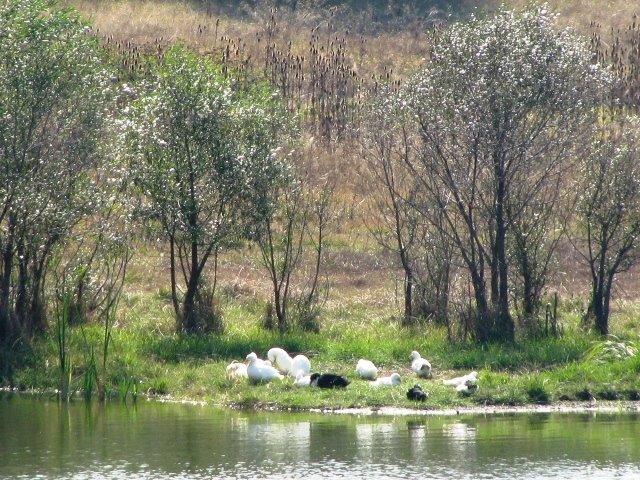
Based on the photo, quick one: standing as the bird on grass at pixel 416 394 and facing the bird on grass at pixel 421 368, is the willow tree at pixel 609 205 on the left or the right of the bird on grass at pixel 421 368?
right

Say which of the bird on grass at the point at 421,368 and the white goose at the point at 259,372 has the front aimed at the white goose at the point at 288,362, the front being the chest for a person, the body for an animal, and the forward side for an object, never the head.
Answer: the bird on grass

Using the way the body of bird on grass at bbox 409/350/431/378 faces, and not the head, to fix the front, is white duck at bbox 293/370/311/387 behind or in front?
in front

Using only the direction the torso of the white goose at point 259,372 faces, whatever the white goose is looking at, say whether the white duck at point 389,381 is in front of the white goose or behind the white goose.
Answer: behind

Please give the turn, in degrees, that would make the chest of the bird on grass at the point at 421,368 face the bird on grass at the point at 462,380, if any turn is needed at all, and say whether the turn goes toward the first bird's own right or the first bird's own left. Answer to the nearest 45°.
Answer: approximately 135° to the first bird's own left

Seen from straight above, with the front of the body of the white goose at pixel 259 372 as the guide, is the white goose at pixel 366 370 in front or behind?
behind

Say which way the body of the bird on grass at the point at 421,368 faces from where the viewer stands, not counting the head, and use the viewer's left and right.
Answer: facing to the left of the viewer

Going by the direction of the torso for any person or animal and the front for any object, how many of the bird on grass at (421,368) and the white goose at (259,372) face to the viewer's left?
2

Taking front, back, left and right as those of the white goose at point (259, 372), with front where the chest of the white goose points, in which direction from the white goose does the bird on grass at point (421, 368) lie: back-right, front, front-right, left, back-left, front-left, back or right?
back

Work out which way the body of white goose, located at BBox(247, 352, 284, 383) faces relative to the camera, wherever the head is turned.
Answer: to the viewer's left

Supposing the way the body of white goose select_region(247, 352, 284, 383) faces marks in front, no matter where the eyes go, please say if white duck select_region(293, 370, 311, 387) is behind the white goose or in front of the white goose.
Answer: behind
